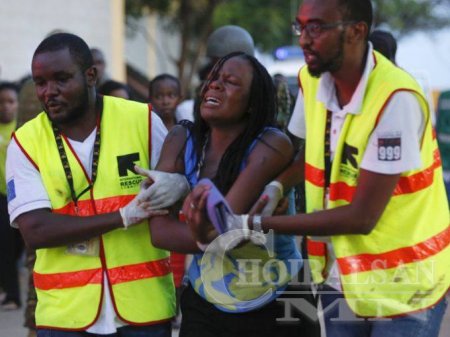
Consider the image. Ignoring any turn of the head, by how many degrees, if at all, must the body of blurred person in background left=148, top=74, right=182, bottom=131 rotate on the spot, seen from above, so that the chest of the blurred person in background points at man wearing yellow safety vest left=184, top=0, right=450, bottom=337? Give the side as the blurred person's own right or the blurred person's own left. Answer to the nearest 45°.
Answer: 0° — they already face them

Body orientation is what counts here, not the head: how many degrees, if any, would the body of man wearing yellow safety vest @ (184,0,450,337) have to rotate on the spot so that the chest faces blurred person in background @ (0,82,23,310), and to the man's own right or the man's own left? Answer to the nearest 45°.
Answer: approximately 90° to the man's own right

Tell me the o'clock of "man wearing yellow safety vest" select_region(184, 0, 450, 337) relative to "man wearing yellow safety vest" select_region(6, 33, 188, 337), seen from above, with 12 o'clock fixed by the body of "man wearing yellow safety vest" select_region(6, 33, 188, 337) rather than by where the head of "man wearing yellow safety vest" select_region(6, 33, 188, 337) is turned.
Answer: "man wearing yellow safety vest" select_region(184, 0, 450, 337) is roughly at 10 o'clock from "man wearing yellow safety vest" select_region(6, 33, 188, 337).

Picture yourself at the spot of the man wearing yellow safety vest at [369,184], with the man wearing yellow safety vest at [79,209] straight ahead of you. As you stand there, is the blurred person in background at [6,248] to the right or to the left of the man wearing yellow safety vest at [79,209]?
right

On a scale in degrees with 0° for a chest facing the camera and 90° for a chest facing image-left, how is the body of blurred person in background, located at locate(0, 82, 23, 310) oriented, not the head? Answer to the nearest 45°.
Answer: approximately 0°

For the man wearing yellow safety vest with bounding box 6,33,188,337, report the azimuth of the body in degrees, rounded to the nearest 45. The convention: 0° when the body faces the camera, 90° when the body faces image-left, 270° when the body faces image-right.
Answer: approximately 0°

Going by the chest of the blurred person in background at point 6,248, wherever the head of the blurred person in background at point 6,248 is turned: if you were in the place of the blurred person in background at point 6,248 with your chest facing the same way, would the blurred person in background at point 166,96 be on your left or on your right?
on your left

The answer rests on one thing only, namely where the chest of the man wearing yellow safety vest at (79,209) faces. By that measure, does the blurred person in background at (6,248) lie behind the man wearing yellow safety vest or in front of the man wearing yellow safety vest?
behind

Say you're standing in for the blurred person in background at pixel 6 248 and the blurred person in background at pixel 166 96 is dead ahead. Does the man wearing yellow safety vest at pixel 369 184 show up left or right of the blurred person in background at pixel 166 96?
right
